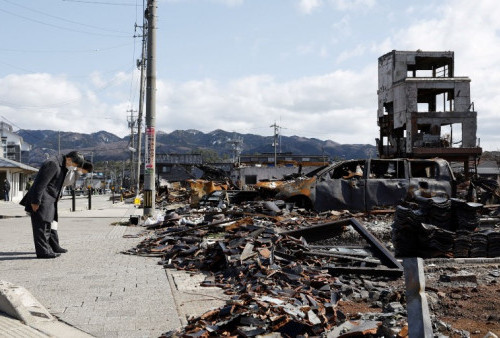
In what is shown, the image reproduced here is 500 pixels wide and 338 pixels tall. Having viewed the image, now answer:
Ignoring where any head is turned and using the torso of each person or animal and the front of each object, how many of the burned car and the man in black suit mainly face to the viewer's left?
1

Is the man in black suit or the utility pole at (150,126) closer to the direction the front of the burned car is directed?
the utility pole

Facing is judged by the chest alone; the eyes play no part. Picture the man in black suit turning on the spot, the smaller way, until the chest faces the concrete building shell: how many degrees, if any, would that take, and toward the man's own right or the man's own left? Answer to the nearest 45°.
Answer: approximately 45° to the man's own left

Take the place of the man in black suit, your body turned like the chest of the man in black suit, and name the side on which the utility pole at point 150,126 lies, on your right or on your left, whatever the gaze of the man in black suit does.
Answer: on your left

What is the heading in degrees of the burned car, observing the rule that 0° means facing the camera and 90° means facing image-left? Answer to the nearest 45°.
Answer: approximately 90°

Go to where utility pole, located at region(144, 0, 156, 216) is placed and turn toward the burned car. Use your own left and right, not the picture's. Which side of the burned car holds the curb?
right

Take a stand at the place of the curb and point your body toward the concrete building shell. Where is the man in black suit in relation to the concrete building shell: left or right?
left

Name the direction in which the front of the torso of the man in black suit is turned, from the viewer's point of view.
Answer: to the viewer's right

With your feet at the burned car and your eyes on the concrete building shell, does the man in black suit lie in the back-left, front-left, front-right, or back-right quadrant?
back-left

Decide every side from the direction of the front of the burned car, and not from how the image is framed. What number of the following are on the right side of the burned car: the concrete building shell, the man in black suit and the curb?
1
